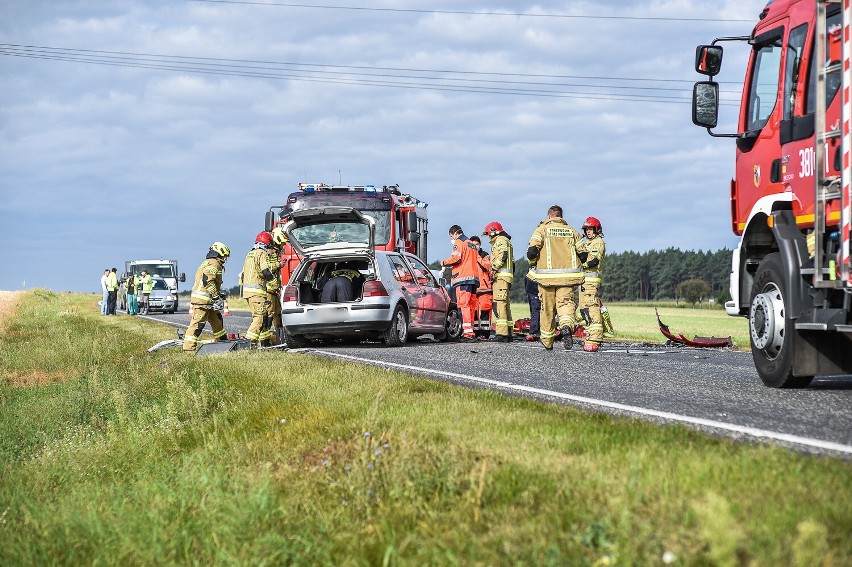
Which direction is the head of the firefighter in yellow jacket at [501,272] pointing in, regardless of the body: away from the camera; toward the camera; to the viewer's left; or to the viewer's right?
to the viewer's left

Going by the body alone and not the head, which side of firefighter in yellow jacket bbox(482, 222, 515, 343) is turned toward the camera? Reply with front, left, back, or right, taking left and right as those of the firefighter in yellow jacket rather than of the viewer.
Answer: left

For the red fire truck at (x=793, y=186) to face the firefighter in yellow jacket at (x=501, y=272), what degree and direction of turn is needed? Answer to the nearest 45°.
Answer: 0° — it already faces them

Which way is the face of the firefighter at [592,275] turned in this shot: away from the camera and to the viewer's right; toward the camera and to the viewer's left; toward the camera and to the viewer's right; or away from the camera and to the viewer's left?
toward the camera and to the viewer's left

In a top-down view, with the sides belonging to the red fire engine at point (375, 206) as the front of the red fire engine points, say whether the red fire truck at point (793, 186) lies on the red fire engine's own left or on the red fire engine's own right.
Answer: on the red fire engine's own left

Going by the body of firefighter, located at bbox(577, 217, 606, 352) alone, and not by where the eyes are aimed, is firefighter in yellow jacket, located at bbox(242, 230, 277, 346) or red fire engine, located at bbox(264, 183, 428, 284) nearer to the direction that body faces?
the firefighter in yellow jacket

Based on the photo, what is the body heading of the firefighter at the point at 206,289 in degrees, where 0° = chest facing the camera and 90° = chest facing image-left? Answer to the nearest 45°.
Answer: approximately 270°

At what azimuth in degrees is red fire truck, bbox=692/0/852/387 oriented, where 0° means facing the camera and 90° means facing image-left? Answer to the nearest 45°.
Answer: approximately 135°

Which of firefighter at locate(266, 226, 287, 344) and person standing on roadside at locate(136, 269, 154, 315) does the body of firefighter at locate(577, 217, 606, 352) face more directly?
the firefighter
